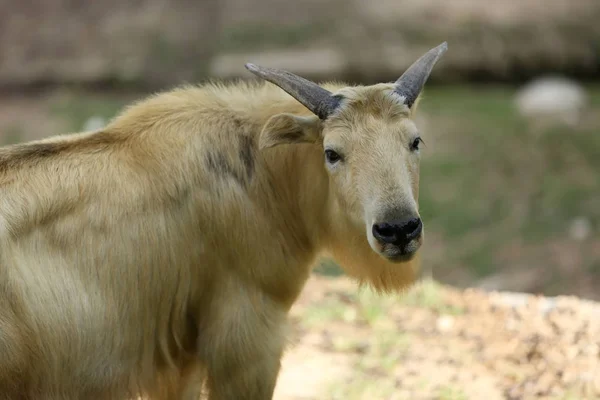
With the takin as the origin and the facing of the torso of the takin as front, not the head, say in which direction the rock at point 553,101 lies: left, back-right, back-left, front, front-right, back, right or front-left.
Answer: front-left

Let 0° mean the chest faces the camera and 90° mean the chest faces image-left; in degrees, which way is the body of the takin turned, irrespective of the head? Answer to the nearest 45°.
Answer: approximately 270°
